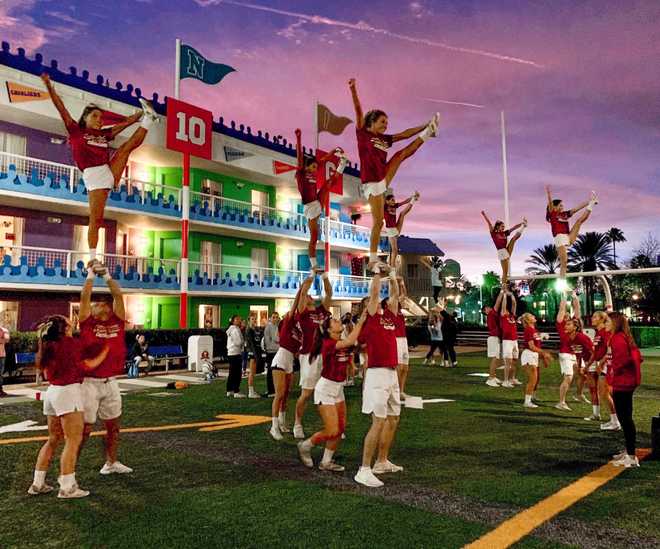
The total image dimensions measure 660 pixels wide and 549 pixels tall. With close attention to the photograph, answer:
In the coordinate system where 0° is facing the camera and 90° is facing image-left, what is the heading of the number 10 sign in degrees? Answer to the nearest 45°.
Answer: approximately 315°

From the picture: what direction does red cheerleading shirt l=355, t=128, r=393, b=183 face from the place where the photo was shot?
facing the viewer and to the right of the viewer

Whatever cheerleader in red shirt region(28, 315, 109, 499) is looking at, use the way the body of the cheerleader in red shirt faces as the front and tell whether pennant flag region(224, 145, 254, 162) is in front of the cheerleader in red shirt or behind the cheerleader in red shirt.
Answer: in front

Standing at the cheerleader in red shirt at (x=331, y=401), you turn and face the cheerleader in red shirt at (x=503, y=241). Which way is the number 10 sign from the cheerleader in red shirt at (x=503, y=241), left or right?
left

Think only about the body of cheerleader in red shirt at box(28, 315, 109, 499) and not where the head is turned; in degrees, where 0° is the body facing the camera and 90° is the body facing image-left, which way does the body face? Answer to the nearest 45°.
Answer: approximately 225°

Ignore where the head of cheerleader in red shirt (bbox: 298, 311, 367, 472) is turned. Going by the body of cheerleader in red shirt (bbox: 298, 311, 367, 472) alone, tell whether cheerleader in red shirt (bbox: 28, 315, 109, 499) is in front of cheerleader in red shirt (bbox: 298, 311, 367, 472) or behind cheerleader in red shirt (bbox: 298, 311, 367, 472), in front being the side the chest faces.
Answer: behind
